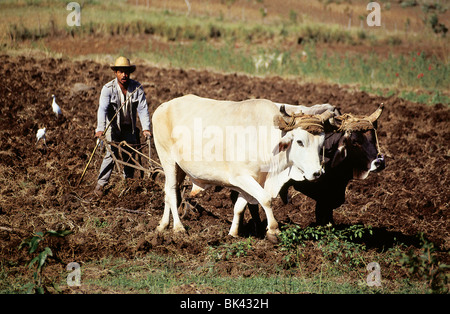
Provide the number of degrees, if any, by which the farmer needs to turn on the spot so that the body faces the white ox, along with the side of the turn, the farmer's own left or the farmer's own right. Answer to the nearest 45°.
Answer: approximately 45° to the farmer's own left

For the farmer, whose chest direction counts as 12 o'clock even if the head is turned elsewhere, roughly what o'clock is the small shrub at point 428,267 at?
The small shrub is roughly at 11 o'clock from the farmer.

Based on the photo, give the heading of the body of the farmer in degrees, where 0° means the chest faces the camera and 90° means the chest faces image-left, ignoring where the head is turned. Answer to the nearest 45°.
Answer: approximately 0°
